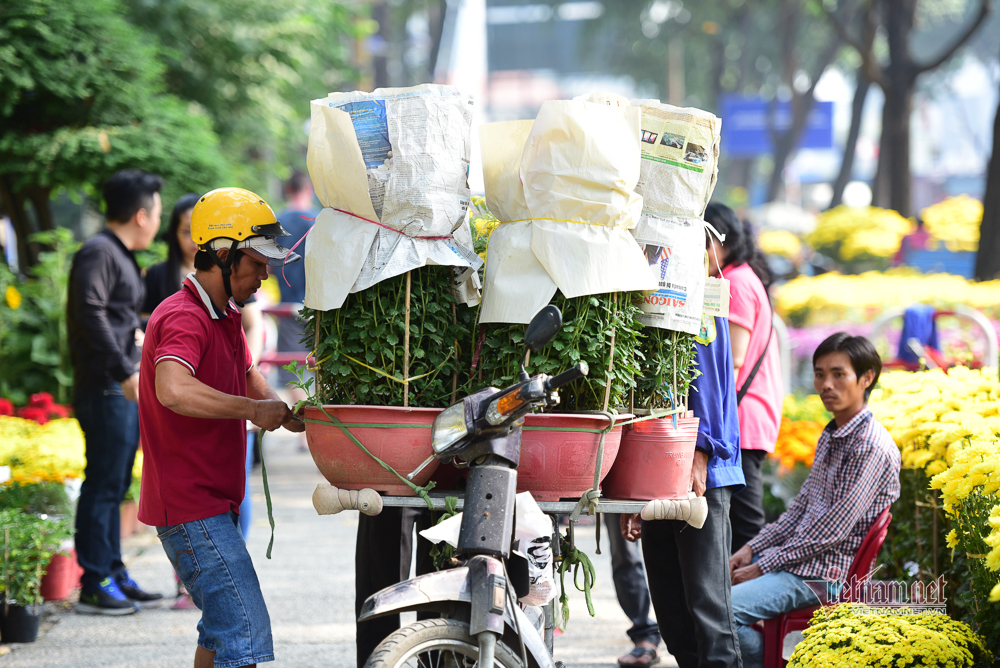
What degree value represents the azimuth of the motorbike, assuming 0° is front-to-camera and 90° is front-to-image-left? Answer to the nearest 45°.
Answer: approximately 45°

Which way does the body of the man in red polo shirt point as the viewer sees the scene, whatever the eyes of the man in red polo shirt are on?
to the viewer's right

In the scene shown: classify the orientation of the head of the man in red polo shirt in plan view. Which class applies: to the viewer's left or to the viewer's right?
to the viewer's right

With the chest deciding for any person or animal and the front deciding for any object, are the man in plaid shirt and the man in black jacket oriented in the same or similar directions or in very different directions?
very different directions

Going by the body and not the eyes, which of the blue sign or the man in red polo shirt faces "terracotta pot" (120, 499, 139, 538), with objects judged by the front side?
the blue sign

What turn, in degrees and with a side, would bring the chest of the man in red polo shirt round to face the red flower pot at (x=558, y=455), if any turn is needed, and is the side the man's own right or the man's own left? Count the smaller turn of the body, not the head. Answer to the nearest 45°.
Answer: approximately 45° to the man's own right

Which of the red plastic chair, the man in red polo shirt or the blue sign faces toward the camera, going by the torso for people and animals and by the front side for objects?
the blue sign

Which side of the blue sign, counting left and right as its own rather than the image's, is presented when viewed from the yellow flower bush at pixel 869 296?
front

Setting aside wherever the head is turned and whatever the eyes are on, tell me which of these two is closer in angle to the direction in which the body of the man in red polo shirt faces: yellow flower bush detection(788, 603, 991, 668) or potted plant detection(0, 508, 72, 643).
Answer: the yellow flower bush

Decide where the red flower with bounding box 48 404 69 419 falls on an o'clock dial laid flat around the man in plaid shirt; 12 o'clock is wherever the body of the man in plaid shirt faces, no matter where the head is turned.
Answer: The red flower is roughly at 2 o'clock from the man in plaid shirt.

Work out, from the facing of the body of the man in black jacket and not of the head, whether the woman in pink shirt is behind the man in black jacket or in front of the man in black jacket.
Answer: in front

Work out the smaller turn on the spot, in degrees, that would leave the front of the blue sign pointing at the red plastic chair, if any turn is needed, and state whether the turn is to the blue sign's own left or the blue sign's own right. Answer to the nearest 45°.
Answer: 0° — it already faces it

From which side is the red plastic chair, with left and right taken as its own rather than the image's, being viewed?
left

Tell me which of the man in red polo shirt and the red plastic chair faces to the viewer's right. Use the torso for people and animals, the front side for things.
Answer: the man in red polo shirt
